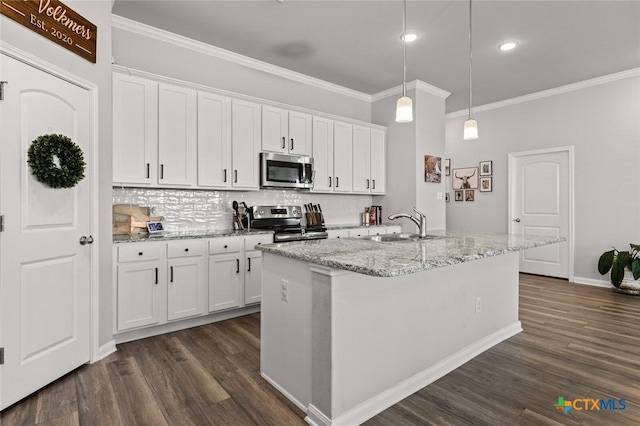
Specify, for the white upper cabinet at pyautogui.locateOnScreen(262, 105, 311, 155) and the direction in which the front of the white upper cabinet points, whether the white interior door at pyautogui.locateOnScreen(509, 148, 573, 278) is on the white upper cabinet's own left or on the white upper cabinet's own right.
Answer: on the white upper cabinet's own left

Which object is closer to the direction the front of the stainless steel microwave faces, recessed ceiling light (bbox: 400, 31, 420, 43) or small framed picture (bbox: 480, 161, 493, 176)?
the recessed ceiling light

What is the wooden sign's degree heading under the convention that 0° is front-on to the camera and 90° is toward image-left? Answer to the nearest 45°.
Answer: approximately 315°

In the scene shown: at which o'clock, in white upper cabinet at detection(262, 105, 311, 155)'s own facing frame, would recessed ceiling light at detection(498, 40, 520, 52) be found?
The recessed ceiling light is roughly at 11 o'clock from the white upper cabinet.

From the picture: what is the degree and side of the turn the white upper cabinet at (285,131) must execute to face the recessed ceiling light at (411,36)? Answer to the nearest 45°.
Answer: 0° — it already faces it

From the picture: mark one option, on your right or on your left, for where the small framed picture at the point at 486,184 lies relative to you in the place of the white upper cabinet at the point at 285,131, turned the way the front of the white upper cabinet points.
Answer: on your left

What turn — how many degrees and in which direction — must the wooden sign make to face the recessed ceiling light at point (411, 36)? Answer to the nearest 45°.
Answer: approximately 45° to its left

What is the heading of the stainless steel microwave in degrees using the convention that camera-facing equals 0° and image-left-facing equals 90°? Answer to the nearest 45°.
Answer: approximately 315°

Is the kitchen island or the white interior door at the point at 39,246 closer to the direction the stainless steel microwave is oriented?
the kitchen island

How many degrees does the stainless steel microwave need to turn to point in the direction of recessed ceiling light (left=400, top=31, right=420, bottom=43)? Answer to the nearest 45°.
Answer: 0° — it already faces it

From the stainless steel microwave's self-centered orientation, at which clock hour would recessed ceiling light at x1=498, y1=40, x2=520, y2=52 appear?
The recessed ceiling light is roughly at 11 o'clock from the stainless steel microwave.

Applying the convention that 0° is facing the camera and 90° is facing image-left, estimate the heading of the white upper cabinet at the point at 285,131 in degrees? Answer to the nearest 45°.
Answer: approximately 315°
